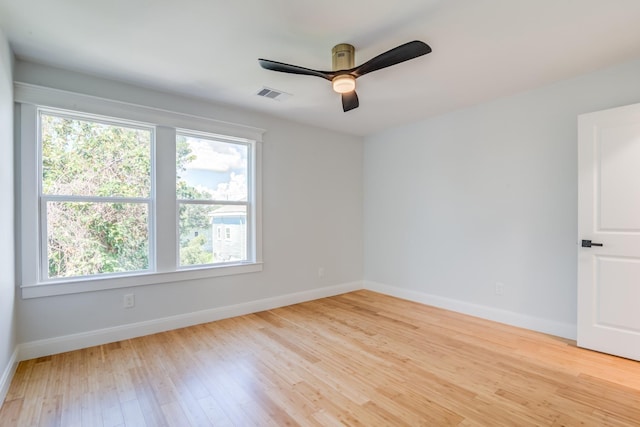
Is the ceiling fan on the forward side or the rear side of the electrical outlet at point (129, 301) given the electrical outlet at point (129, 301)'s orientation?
on the forward side

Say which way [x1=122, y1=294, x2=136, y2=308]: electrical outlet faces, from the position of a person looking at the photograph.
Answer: facing the viewer

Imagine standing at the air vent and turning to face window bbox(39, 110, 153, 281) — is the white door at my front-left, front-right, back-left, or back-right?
back-left
